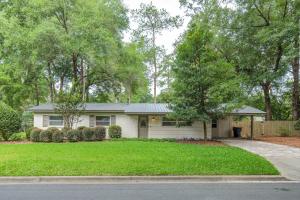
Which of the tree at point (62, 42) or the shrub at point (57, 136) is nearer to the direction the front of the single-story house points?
the shrub

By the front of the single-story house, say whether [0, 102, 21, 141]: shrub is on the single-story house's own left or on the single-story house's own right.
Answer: on the single-story house's own right

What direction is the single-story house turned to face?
toward the camera

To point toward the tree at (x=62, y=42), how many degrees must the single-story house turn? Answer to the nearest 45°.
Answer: approximately 135° to its right

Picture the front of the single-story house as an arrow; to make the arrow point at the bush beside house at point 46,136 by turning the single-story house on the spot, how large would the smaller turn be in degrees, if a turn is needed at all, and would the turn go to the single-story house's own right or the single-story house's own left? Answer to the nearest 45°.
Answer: approximately 45° to the single-story house's own right

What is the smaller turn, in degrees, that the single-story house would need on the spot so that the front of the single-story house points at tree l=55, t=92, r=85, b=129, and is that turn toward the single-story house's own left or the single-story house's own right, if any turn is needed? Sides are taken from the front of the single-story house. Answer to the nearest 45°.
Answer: approximately 45° to the single-story house's own right

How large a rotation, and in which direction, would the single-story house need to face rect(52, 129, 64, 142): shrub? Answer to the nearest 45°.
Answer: approximately 45° to its right

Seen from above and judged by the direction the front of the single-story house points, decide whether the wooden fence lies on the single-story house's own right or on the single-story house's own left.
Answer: on the single-story house's own left

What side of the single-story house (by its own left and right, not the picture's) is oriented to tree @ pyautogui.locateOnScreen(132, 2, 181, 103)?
back

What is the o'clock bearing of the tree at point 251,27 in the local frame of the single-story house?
The tree is roughly at 9 o'clock from the single-story house.

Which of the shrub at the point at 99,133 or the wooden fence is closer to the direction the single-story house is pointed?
the shrub

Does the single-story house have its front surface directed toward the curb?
yes

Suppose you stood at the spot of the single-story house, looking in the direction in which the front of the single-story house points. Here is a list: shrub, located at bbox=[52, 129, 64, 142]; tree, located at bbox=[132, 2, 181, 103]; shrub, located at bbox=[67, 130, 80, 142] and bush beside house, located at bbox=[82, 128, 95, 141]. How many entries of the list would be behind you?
1

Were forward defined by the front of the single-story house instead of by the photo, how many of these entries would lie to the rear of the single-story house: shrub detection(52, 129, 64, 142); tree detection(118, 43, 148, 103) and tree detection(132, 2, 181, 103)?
2
